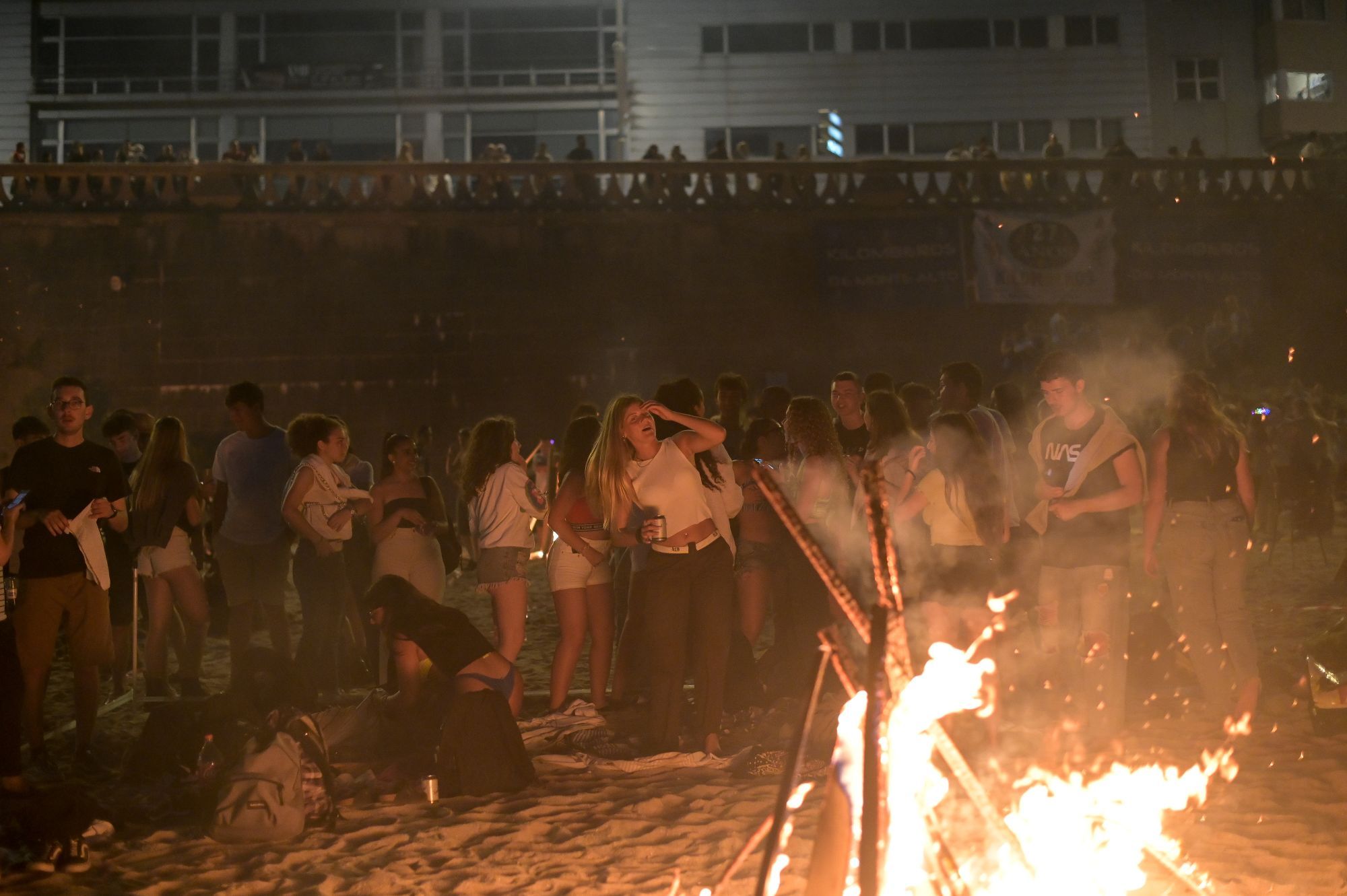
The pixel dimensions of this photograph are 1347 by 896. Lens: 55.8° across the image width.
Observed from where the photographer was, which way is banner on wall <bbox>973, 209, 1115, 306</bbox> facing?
facing the viewer

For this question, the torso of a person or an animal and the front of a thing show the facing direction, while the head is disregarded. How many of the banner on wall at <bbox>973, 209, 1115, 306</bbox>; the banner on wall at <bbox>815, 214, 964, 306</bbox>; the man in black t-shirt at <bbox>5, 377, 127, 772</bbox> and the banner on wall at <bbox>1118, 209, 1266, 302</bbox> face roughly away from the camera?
0

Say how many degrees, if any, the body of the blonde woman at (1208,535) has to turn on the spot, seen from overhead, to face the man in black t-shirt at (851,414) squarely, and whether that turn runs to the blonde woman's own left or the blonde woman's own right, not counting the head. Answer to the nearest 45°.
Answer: approximately 90° to the blonde woman's own left

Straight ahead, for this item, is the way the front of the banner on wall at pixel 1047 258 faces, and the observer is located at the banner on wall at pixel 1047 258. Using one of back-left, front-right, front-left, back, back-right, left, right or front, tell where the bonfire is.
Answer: front

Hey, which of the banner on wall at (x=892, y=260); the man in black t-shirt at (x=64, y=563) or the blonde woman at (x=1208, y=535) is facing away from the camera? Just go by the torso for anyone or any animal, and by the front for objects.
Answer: the blonde woman

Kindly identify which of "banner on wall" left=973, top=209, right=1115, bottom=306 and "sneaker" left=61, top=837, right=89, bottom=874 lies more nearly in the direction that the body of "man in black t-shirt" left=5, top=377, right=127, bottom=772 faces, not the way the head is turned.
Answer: the sneaker

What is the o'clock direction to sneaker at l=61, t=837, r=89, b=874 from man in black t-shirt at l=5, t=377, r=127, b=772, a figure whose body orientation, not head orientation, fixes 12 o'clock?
The sneaker is roughly at 12 o'clock from the man in black t-shirt.

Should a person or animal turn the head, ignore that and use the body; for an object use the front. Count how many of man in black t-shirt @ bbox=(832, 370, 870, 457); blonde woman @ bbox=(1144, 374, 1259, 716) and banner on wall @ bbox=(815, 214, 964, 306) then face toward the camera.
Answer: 2

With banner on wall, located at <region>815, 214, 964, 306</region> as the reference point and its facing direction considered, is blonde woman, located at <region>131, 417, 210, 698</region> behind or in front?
in front

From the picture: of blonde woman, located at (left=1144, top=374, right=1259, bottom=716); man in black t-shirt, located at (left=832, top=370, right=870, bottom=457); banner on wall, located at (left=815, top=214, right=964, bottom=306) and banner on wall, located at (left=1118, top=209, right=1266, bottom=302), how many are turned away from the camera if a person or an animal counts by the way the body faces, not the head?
1

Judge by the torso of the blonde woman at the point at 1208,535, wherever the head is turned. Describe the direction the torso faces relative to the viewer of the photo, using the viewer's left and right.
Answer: facing away from the viewer

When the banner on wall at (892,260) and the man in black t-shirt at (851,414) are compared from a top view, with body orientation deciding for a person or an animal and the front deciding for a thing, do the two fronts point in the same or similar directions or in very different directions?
same or similar directions

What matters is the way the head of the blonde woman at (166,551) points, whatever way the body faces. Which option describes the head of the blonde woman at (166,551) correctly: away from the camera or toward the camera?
away from the camera

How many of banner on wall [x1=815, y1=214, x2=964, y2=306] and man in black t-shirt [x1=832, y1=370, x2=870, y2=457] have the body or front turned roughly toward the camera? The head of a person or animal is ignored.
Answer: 2

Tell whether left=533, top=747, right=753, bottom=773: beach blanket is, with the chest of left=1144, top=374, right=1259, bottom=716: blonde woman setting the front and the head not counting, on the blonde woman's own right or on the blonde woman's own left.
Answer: on the blonde woman's own left

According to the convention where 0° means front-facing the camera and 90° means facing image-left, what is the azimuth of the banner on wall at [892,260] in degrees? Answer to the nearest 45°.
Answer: approximately 0°

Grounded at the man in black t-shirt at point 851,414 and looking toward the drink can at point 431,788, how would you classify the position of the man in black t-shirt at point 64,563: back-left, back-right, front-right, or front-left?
front-right

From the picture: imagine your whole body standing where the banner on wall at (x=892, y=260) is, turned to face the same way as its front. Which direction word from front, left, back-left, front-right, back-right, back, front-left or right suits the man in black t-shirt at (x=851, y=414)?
front

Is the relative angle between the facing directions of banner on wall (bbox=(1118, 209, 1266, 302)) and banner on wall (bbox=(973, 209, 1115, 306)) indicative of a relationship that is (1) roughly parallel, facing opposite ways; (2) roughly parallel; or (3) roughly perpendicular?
roughly parallel

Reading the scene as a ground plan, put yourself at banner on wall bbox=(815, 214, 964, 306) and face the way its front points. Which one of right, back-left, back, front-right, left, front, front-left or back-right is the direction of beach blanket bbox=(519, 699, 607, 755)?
front

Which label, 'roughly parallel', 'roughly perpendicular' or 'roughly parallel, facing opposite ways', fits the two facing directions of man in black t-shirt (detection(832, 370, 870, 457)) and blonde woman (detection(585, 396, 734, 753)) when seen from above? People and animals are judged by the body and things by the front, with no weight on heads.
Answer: roughly parallel

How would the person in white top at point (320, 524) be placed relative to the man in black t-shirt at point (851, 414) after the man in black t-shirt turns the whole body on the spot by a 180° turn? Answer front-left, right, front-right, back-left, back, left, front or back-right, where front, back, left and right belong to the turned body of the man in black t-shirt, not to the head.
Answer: left
